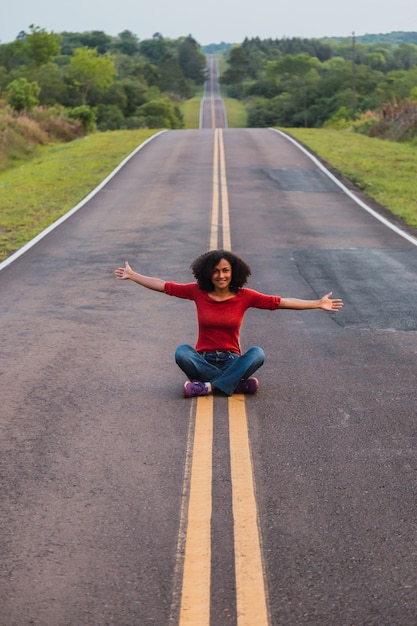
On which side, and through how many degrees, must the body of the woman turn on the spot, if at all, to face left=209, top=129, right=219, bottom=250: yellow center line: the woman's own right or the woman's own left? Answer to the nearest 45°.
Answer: approximately 180°

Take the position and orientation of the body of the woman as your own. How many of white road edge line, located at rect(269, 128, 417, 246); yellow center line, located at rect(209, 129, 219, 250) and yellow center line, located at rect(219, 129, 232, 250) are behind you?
3

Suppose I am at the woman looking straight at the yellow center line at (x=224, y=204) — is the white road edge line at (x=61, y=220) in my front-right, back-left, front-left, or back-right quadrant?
front-left

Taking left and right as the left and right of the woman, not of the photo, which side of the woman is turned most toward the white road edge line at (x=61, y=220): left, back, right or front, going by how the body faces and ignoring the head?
back

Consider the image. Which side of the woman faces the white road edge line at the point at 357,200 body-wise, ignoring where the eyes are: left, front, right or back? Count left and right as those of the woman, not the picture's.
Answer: back

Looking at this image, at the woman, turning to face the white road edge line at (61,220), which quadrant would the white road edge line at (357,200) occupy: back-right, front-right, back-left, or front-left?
front-right

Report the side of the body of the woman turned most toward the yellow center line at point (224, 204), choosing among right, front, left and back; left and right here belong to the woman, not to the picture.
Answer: back

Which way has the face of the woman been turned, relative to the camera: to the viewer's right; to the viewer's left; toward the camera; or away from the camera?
toward the camera

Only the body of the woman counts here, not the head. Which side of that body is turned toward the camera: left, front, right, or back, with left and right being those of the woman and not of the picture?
front
